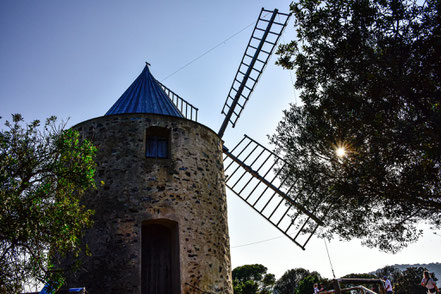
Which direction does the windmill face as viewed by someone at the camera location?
facing away from the viewer and to the right of the viewer
